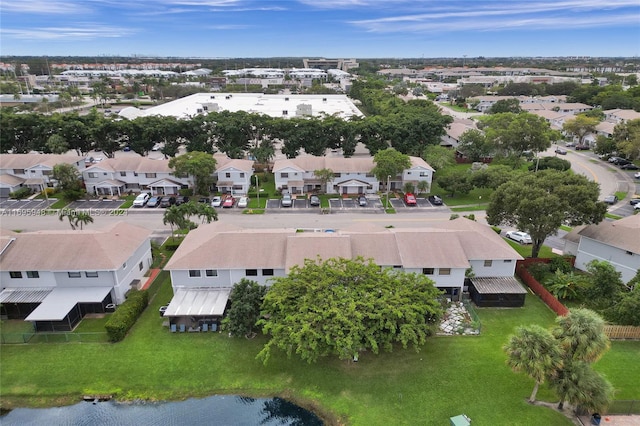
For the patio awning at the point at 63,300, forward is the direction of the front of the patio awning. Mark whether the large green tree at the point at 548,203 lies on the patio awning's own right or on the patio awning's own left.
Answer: on the patio awning's own left

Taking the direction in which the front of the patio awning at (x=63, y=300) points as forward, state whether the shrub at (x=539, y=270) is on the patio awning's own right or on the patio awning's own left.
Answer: on the patio awning's own left

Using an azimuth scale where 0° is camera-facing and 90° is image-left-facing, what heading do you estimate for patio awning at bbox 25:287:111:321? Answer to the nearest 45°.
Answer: approximately 0°

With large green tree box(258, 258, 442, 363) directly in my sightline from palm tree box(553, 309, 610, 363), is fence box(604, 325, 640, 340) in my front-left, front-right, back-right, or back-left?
back-right

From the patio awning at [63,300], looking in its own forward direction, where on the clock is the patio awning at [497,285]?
the patio awning at [497,285] is roughly at 10 o'clock from the patio awning at [63,300].

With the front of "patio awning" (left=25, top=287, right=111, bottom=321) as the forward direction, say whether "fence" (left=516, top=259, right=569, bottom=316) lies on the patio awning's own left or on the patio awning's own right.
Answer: on the patio awning's own left

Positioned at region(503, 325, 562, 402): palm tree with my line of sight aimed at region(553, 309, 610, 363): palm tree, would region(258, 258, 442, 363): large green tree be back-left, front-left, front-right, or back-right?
back-left

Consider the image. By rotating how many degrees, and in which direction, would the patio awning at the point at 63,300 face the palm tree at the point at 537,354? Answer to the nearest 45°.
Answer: approximately 45° to its left

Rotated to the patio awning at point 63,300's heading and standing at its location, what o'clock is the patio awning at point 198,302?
the patio awning at point 198,302 is roughly at 10 o'clock from the patio awning at point 63,300.
